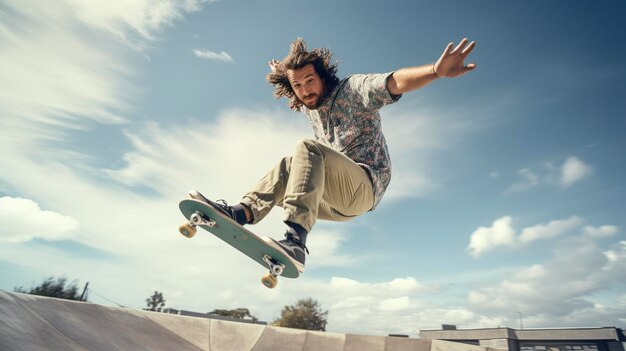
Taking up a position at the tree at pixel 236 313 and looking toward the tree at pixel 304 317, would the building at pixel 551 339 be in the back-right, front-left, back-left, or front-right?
front-right

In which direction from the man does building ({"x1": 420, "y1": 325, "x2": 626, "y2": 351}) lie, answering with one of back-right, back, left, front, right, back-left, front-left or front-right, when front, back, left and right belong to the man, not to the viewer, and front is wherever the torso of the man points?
back

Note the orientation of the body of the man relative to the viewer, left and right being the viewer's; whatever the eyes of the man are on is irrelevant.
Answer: facing the viewer and to the left of the viewer

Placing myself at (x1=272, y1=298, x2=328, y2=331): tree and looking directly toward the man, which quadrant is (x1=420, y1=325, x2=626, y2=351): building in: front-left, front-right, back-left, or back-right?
front-left

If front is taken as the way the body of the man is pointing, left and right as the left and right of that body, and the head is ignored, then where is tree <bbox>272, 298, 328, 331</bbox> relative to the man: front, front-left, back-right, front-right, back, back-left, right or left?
back-right

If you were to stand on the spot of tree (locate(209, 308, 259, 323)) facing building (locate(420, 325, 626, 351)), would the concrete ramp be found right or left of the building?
right

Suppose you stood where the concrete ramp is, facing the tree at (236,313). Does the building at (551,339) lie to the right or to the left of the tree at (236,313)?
right
